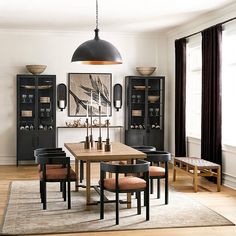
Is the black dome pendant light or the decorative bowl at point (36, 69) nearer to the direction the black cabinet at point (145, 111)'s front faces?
the black dome pendant light

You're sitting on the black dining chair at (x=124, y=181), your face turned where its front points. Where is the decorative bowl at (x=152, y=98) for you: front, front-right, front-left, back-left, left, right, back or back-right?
front-right

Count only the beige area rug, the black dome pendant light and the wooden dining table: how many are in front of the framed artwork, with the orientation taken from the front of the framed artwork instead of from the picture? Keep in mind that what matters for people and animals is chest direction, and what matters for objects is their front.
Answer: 3

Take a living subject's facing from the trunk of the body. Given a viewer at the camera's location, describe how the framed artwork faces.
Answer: facing the viewer

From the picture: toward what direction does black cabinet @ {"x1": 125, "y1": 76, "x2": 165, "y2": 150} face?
toward the camera

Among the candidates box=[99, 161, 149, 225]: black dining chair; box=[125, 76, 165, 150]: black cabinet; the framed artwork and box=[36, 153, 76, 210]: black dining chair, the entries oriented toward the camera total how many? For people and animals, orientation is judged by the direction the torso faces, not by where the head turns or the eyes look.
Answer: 2

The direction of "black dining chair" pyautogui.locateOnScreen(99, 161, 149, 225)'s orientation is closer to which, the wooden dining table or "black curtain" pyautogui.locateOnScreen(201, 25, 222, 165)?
the wooden dining table

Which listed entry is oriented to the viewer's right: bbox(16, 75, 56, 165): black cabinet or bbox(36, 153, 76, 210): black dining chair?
the black dining chair

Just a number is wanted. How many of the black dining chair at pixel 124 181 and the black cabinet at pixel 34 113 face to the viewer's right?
0

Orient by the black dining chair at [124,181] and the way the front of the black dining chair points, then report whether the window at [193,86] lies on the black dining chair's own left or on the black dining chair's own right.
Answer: on the black dining chair's own right

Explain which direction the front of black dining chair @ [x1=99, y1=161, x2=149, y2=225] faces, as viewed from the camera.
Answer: facing away from the viewer and to the left of the viewer

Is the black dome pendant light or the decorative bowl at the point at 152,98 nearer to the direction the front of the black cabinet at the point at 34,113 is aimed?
the black dome pendant light

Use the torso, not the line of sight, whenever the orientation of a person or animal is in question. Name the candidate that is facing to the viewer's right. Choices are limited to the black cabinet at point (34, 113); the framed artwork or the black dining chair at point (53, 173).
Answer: the black dining chair

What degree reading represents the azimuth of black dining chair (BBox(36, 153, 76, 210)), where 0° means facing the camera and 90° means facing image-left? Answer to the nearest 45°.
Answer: approximately 270°

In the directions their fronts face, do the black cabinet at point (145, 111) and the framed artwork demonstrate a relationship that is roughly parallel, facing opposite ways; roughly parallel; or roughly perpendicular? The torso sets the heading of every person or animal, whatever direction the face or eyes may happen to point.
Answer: roughly parallel

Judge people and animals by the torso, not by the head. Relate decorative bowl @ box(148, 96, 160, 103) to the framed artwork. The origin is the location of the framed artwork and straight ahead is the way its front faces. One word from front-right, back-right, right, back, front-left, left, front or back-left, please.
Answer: left

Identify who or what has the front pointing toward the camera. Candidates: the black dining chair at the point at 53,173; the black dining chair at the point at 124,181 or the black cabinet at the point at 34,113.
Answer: the black cabinet

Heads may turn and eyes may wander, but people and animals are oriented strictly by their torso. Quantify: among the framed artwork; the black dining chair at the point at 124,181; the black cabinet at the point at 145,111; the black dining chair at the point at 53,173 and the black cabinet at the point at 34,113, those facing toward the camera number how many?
3
